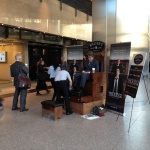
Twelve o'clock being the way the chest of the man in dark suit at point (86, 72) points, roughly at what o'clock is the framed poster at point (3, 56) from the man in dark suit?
The framed poster is roughly at 3 o'clock from the man in dark suit.

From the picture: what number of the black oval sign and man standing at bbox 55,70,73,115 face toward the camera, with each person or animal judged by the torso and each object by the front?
1

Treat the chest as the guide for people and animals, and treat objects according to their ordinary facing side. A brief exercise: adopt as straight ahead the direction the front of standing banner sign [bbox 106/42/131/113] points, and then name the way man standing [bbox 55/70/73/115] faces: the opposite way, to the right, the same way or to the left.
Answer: the opposite way

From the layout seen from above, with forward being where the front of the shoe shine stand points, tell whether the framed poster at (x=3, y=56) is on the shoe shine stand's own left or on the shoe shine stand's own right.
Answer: on the shoe shine stand's own right

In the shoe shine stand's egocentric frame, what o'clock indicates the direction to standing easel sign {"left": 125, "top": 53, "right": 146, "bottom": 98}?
The standing easel sign is roughly at 9 o'clock from the shoe shine stand.

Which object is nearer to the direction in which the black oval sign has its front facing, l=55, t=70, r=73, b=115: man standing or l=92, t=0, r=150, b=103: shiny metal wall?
the man standing

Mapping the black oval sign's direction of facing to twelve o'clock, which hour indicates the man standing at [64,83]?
The man standing is roughly at 1 o'clock from the black oval sign.

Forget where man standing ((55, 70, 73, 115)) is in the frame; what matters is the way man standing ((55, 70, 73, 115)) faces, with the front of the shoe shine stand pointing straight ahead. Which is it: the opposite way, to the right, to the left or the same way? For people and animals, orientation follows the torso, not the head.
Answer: the opposite way

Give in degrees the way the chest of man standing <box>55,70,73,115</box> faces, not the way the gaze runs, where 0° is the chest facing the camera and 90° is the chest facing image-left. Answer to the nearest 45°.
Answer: approximately 225°
